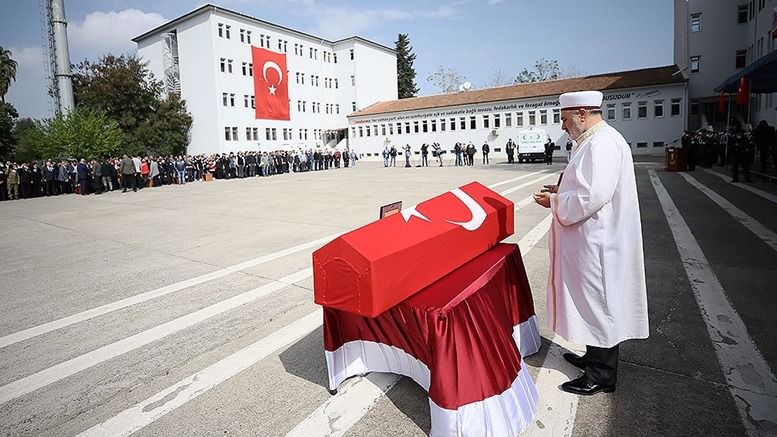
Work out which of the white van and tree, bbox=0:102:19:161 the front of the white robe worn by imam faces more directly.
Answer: the tree

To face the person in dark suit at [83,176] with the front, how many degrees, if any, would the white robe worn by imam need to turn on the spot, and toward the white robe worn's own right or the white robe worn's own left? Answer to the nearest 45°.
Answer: approximately 45° to the white robe worn's own right

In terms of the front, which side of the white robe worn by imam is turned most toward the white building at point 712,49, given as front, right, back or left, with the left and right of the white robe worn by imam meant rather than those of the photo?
right

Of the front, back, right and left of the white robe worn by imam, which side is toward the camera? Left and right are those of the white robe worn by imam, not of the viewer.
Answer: left

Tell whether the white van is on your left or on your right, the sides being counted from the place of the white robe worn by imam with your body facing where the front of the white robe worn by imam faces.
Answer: on your right

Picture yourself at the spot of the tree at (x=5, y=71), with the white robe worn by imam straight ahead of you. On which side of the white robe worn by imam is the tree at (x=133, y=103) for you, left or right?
left

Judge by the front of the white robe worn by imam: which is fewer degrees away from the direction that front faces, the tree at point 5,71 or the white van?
the tree

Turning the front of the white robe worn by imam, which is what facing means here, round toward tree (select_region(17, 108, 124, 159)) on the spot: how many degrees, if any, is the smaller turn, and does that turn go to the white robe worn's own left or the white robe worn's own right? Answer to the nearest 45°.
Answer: approximately 45° to the white robe worn's own right

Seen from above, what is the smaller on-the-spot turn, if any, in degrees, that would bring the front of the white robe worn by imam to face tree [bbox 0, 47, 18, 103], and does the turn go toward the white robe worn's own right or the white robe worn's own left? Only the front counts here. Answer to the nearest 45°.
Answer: approximately 45° to the white robe worn's own right

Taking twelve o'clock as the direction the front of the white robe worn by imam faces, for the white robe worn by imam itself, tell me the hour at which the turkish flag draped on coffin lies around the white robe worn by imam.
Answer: The turkish flag draped on coffin is roughly at 11 o'clock from the white robe worn by imam.
